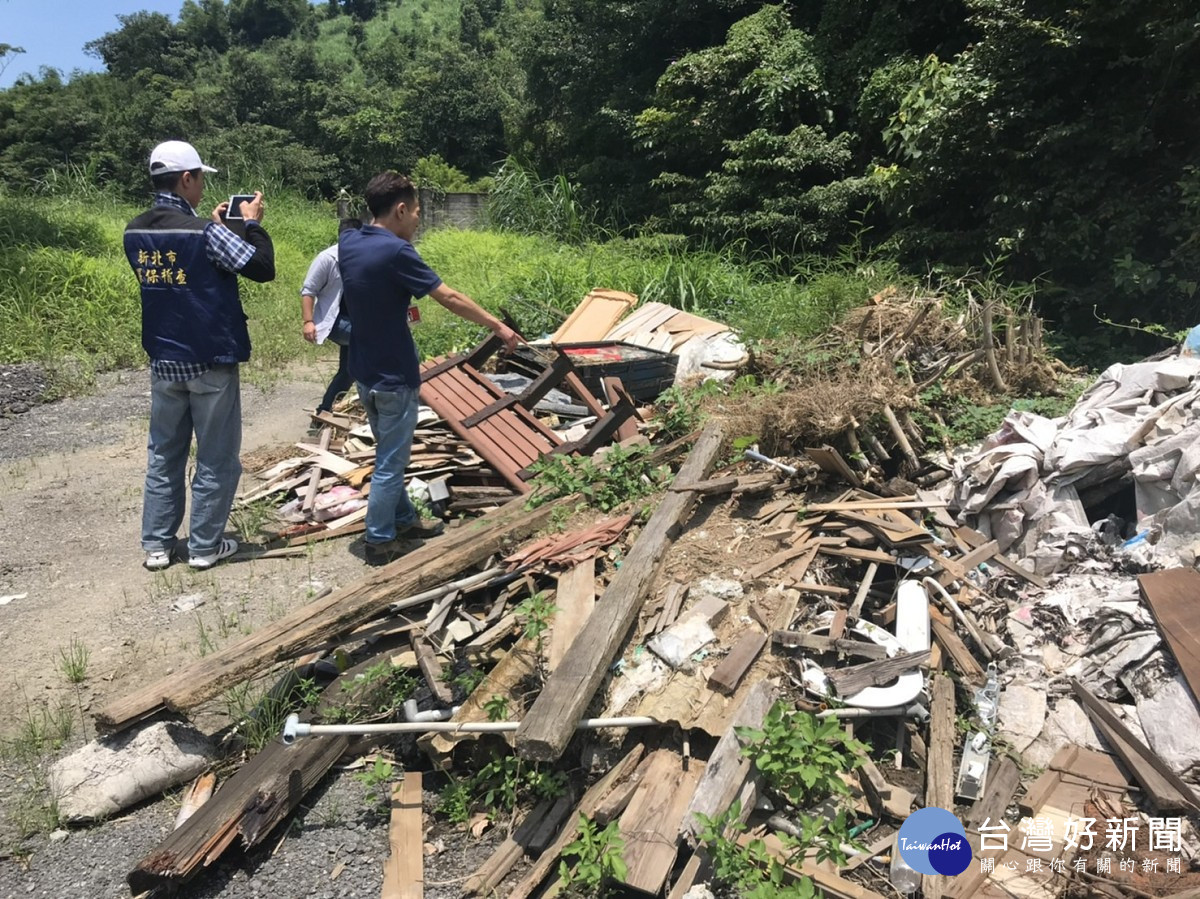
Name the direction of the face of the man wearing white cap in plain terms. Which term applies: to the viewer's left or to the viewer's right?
to the viewer's right

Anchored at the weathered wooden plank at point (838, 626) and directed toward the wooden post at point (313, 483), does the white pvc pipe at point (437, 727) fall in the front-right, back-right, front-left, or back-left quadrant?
front-left

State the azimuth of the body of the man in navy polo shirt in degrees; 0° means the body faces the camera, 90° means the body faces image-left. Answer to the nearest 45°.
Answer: approximately 225°

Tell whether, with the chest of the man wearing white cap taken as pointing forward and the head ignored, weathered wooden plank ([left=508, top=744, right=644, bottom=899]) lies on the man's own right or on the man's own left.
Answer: on the man's own right

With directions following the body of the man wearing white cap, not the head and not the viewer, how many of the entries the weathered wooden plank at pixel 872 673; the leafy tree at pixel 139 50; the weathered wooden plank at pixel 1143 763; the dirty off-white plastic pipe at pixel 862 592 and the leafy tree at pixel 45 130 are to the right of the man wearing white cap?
3

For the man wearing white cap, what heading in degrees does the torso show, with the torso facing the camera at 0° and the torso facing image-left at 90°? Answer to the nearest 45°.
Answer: approximately 225°

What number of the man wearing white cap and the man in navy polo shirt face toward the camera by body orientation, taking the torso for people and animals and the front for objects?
0

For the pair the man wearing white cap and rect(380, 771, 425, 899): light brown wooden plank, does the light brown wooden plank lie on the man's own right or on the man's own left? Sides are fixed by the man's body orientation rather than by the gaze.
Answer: on the man's own right

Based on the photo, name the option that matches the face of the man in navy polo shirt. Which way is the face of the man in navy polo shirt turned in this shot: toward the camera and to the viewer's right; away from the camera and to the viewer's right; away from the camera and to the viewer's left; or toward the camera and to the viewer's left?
away from the camera and to the viewer's right

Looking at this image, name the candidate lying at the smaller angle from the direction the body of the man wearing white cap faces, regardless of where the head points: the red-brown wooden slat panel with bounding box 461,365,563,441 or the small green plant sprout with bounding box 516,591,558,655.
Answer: the red-brown wooden slat panel

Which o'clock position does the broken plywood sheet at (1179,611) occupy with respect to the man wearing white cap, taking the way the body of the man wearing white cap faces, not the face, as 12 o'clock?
The broken plywood sheet is roughly at 3 o'clock from the man wearing white cap.

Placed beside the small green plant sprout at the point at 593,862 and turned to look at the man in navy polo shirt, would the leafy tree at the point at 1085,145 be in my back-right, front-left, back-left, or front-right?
front-right

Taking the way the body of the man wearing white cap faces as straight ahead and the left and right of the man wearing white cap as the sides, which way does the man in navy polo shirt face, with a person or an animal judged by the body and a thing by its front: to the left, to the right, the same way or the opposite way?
the same way

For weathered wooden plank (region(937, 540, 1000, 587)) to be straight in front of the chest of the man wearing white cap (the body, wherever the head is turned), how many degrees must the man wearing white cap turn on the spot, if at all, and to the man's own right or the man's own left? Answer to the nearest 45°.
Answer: approximately 90° to the man's own right

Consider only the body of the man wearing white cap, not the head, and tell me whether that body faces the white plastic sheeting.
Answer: no

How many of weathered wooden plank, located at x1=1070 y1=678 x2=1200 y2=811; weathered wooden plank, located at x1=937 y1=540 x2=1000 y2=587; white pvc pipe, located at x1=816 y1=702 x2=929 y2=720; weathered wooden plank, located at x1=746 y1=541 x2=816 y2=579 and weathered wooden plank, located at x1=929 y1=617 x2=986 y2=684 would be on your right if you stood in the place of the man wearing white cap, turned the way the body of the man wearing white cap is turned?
5

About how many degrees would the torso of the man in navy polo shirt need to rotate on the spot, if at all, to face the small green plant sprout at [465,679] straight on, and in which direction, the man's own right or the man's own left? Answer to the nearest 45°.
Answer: approximately 135° to the man's own right
